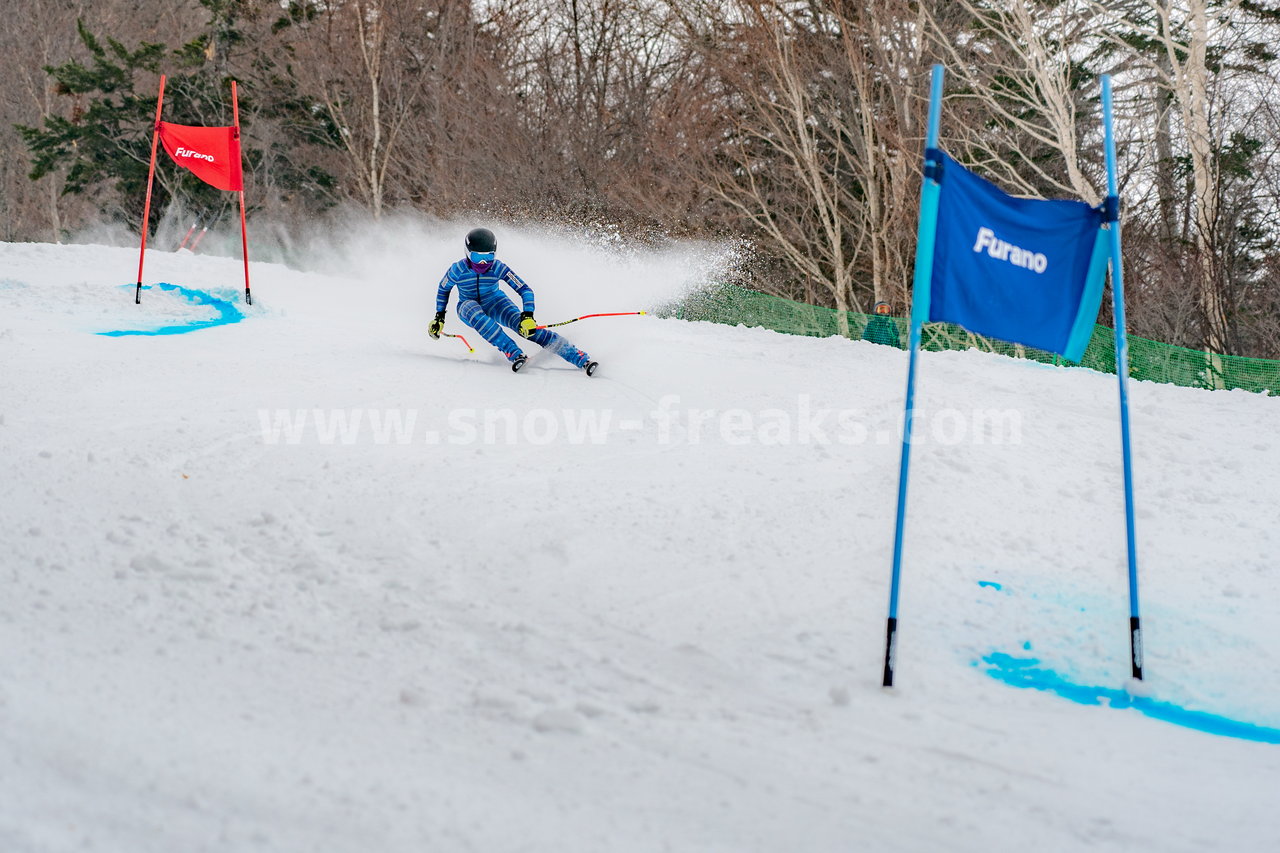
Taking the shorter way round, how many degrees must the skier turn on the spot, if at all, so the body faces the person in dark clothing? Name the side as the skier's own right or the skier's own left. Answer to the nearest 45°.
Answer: approximately 135° to the skier's own left

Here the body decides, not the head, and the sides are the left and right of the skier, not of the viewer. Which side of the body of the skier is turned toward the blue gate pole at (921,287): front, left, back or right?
front

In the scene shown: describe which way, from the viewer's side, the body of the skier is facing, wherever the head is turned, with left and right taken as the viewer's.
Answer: facing the viewer

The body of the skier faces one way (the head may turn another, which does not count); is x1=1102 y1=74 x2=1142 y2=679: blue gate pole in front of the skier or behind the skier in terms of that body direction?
in front

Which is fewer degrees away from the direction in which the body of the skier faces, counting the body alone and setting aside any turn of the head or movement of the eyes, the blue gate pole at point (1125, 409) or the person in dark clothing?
the blue gate pole

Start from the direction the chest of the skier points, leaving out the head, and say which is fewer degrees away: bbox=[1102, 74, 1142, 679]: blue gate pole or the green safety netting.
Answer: the blue gate pole
